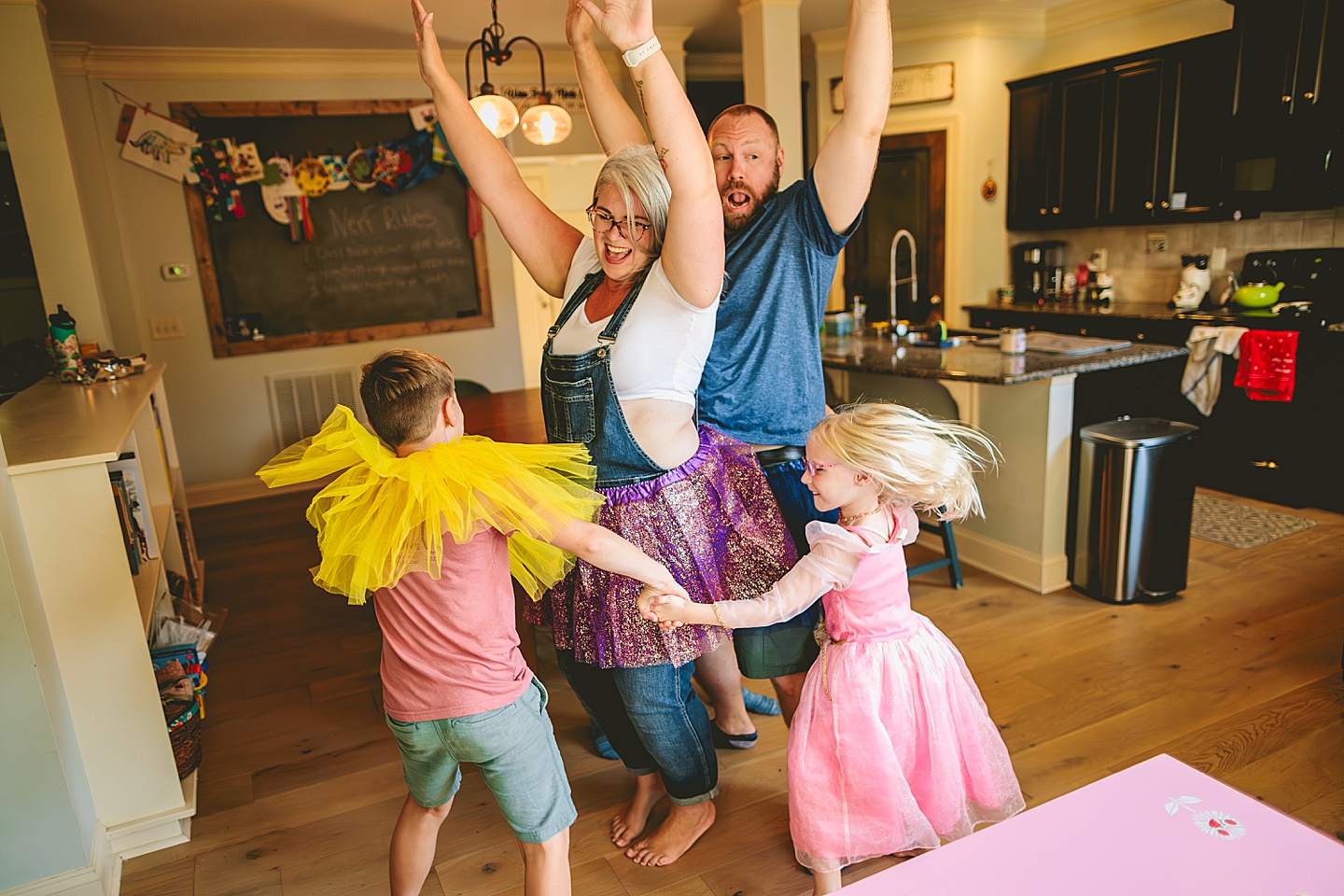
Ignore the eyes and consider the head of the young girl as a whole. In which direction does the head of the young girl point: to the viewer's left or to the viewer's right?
to the viewer's left

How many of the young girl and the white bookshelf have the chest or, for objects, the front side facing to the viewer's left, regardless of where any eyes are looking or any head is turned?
1

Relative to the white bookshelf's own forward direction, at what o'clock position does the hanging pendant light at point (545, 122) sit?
The hanging pendant light is roughly at 11 o'clock from the white bookshelf.

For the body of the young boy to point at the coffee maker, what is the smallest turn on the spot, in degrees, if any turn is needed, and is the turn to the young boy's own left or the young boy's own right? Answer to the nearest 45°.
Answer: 0° — they already face it

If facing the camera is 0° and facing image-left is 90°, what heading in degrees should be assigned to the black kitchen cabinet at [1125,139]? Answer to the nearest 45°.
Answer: approximately 45°

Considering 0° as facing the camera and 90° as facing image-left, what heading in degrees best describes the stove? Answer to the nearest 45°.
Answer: approximately 45°

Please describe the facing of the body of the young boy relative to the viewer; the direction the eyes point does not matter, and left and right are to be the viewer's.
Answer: facing away from the viewer and to the right of the viewer

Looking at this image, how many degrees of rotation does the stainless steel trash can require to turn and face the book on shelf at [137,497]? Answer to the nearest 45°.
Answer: approximately 90° to its right

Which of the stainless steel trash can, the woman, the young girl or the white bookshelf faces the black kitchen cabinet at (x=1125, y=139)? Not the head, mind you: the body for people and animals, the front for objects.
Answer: the white bookshelf

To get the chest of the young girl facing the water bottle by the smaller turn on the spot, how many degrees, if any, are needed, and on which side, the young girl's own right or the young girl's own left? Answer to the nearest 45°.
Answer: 0° — they already face it

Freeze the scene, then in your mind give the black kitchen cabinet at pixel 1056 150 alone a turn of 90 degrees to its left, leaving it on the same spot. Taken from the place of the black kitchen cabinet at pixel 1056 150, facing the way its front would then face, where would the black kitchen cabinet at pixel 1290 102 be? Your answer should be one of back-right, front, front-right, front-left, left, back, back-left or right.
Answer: front
